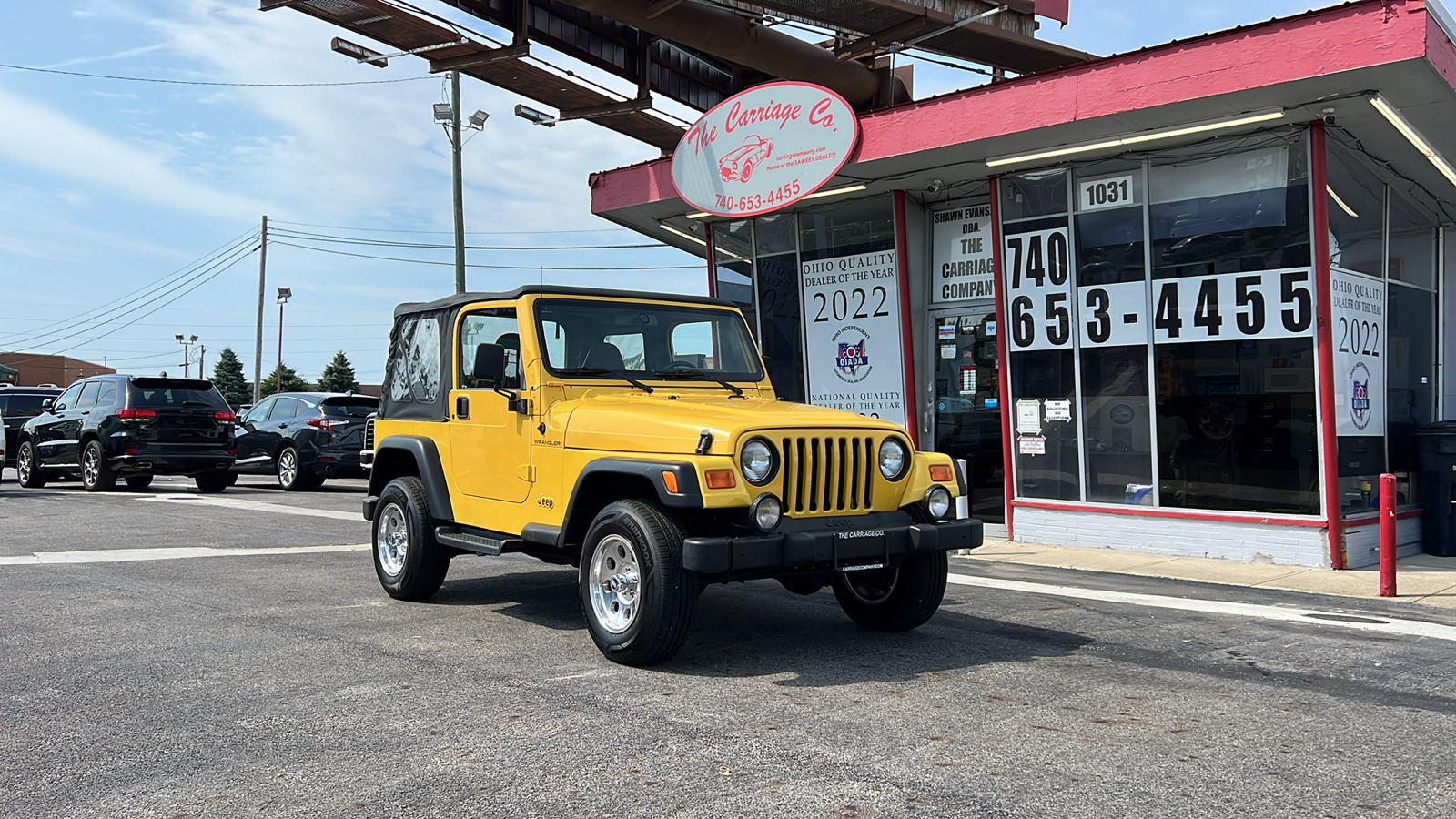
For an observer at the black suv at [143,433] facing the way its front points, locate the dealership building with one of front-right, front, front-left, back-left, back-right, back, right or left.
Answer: back

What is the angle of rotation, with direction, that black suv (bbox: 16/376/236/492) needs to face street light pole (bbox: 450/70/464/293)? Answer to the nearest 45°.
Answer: approximately 90° to its right

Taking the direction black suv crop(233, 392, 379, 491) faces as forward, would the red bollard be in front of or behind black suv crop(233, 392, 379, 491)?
behind

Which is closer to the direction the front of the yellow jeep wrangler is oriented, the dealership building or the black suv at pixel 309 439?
the dealership building

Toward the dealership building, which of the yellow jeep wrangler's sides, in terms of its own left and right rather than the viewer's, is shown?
left

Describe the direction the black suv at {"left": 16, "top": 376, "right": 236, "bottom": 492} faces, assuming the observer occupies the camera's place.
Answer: facing away from the viewer and to the left of the viewer

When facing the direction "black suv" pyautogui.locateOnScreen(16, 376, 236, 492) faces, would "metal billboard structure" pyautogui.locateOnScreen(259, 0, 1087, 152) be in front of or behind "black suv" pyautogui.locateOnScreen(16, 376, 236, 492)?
behind

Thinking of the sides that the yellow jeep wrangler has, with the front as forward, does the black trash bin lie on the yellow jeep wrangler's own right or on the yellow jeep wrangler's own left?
on the yellow jeep wrangler's own left

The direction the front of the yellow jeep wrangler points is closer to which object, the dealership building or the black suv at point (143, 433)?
the dealership building

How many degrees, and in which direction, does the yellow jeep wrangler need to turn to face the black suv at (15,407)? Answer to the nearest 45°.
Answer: approximately 180°

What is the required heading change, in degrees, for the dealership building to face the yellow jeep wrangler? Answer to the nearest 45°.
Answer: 0° — it already faces it

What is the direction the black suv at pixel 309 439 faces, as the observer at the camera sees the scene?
facing away from the viewer and to the left of the viewer

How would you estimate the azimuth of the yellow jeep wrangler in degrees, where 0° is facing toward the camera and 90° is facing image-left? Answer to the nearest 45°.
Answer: approximately 315°
